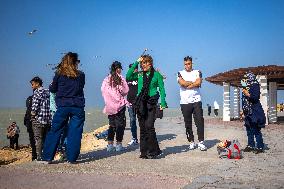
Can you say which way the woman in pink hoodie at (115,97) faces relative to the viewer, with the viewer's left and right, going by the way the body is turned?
facing away from the viewer and to the right of the viewer

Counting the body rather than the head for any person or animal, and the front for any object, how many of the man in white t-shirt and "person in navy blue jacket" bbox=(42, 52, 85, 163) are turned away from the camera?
1

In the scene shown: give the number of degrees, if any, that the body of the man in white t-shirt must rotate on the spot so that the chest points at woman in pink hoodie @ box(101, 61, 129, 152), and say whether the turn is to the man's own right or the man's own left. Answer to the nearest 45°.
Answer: approximately 90° to the man's own right

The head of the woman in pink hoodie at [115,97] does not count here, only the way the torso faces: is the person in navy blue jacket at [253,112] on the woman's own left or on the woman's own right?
on the woman's own right

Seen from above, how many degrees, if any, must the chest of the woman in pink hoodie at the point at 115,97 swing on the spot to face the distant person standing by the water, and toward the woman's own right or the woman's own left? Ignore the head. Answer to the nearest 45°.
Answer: approximately 90° to the woman's own left

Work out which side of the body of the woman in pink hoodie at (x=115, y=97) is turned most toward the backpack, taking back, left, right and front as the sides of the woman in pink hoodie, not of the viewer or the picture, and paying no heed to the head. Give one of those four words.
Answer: right

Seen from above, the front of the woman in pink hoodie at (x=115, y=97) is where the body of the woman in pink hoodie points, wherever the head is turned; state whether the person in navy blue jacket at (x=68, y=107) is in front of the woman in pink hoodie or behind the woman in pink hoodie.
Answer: behind

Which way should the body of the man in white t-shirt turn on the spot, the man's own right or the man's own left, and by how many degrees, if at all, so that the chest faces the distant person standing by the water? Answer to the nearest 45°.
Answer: approximately 135° to the man's own right

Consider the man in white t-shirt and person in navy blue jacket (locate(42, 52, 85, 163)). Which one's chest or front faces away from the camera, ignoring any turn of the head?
the person in navy blue jacket

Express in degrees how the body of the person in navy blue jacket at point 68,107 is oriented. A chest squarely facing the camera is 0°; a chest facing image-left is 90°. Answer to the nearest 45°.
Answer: approximately 180°

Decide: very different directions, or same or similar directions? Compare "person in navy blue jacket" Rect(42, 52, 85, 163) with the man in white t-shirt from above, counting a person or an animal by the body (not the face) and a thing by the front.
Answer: very different directions

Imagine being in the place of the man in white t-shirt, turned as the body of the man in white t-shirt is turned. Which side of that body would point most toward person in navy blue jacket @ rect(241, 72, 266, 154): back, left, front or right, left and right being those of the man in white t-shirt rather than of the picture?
left
